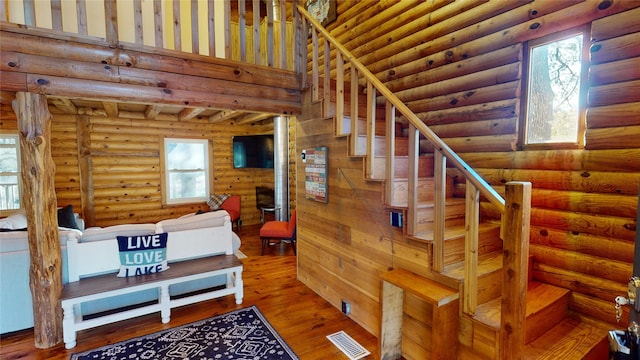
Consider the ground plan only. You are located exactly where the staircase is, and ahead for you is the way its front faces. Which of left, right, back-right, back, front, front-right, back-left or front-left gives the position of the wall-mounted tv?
back

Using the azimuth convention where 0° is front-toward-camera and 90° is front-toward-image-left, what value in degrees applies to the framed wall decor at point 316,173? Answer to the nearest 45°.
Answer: approximately 45°

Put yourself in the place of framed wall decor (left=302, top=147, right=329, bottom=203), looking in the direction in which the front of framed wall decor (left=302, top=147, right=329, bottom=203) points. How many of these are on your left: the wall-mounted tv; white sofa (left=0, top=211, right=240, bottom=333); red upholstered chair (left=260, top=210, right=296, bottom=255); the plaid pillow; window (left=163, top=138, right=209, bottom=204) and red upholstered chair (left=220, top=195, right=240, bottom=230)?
0

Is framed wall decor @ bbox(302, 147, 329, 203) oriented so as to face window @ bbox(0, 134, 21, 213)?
no

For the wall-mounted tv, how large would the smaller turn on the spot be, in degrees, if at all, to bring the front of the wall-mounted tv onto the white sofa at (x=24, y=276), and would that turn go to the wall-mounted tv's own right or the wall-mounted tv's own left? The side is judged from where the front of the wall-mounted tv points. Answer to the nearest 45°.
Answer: approximately 45° to the wall-mounted tv's own right

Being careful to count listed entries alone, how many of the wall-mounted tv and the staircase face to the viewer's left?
0

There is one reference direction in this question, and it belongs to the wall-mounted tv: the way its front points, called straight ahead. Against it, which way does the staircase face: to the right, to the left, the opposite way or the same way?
the same way

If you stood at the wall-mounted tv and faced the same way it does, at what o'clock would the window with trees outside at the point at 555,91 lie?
The window with trees outside is roughly at 11 o'clock from the wall-mounted tv.

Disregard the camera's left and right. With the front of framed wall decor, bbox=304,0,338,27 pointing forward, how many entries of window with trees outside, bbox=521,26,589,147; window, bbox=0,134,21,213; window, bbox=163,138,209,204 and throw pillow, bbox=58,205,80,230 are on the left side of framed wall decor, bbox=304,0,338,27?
1

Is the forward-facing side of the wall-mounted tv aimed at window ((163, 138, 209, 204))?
no

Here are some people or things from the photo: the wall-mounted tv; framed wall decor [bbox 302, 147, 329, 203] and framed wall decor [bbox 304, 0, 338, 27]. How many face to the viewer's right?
0

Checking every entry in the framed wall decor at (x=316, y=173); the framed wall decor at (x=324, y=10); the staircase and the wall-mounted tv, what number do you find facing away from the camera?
0

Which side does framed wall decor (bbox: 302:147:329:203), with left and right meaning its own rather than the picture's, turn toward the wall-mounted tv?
right

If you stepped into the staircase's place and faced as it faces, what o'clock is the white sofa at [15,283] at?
The white sofa is roughly at 4 o'clock from the staircase.

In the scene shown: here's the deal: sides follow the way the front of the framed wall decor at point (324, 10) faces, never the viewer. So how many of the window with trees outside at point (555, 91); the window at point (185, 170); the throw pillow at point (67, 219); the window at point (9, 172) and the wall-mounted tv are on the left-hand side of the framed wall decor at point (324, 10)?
1

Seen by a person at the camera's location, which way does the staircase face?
facing the viewer and to the right of the viewer

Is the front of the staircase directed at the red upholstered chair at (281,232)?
no

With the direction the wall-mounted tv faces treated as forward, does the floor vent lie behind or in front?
in front

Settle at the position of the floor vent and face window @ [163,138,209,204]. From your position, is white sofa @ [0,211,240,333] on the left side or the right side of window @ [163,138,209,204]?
left

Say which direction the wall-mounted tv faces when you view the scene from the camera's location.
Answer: facing the viewer

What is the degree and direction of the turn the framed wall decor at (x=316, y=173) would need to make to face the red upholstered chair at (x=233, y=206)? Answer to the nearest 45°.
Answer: approximately 90° to its right
